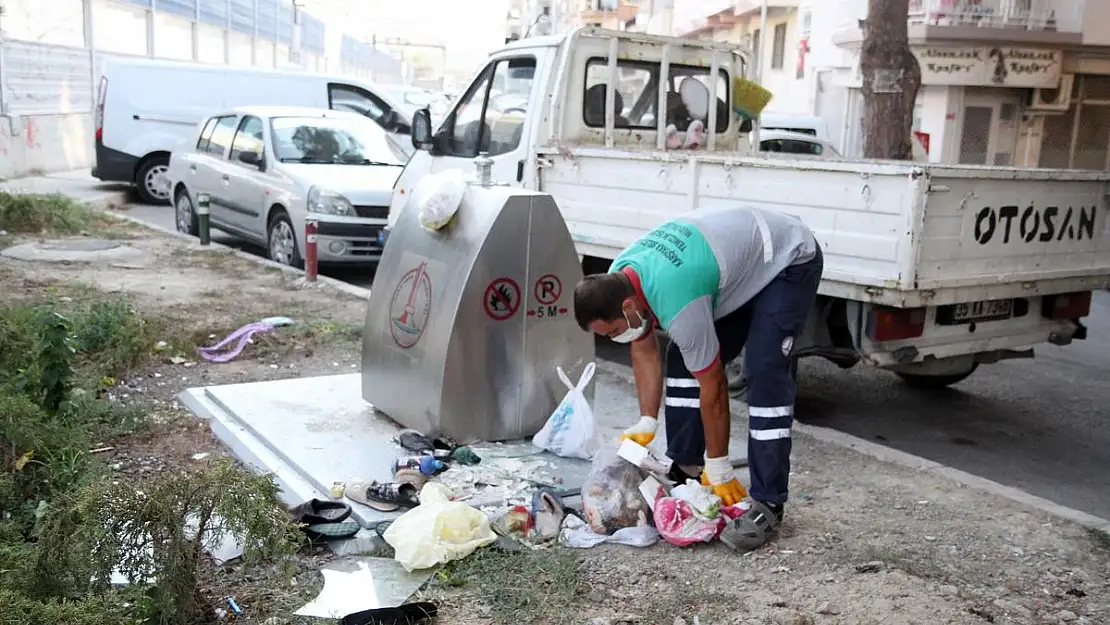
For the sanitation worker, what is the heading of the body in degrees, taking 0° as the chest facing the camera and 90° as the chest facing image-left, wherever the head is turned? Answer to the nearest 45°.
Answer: approximately 45°

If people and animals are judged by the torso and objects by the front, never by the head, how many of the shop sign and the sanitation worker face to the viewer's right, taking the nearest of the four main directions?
0

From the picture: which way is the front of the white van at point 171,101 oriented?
to the viewer's right

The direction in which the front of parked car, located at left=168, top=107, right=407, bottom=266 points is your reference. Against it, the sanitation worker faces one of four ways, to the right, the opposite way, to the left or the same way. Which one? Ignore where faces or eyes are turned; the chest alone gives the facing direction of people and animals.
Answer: to the right

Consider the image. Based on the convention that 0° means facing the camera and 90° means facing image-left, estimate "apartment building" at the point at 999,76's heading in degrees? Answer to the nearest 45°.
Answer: approximately 0°

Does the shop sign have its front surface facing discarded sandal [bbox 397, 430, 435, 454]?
yes

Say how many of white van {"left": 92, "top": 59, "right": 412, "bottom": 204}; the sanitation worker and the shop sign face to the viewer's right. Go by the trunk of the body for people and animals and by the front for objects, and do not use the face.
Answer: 1

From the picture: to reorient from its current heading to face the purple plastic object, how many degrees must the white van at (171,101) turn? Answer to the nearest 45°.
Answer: approximately 90° to its right

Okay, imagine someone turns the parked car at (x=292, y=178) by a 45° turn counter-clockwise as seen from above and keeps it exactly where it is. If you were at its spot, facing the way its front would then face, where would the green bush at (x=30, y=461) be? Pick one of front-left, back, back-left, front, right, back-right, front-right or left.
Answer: right

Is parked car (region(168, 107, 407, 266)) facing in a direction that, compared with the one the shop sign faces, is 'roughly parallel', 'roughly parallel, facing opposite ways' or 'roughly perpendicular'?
roughly perpendicular

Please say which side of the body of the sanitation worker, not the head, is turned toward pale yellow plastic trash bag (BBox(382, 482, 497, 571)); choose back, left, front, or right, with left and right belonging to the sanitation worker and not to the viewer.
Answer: front

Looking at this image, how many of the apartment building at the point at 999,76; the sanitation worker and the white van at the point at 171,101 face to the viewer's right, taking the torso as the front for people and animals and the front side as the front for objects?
1

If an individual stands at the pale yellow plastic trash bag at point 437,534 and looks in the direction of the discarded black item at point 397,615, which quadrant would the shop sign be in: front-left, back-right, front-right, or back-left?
back-left
